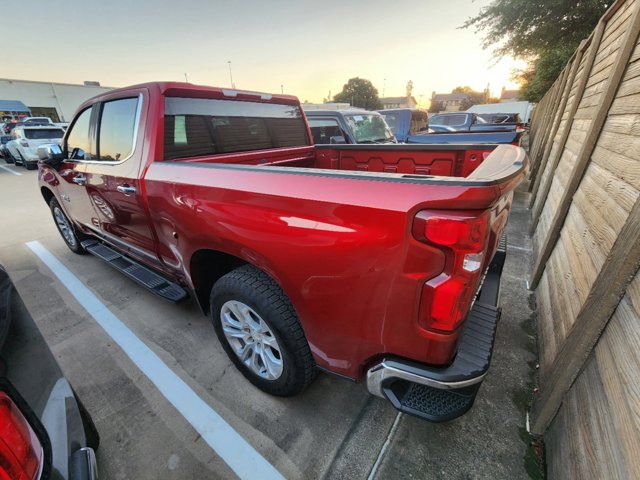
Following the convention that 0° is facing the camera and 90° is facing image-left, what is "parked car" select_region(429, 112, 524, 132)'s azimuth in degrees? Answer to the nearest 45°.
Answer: approximately 90°

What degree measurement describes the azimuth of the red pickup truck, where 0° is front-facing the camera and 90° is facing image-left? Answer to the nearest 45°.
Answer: approximately 135°

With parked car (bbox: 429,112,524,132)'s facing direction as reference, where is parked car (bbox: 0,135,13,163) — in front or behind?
in front

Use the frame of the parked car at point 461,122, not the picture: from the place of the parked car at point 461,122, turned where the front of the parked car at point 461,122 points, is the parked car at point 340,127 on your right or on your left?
on your left

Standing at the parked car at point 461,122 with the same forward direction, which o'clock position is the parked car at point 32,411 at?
the parked car at point 32,411 is roughly at 9 o'clock from the parked car at point 461,122.

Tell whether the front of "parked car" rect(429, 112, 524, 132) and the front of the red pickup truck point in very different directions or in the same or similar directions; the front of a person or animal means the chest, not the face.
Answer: same or similar directions

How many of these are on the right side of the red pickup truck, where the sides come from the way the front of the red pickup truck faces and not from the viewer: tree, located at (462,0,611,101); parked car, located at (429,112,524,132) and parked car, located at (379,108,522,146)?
3

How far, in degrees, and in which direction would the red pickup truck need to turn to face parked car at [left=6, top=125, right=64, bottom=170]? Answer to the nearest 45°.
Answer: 0° — it already faces it

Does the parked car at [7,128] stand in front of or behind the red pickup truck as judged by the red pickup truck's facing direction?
in front

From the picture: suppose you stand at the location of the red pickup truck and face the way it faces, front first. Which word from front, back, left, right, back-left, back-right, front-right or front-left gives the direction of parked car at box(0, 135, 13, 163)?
front

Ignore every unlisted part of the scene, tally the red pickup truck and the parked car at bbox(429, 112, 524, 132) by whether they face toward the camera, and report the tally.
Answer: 0
